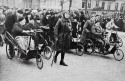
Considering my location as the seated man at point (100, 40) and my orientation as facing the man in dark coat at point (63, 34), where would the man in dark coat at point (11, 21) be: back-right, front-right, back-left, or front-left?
front-right

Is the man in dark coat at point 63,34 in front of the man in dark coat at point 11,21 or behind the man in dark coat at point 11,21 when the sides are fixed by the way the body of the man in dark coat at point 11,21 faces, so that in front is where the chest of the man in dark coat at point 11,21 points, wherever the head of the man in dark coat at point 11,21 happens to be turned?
in front

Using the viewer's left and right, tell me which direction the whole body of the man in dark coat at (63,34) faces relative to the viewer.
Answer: facing the viewer and to the right of the viewer

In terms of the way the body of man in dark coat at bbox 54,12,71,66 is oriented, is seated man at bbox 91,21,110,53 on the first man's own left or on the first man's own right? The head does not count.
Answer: on the first man's own left

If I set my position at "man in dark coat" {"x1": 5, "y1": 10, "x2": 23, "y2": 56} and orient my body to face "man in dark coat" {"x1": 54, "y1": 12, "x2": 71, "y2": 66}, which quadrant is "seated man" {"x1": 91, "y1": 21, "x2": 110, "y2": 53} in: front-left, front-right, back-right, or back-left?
front-left

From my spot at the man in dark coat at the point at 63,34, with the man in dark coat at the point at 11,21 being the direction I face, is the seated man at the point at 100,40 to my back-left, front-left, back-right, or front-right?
back-right
